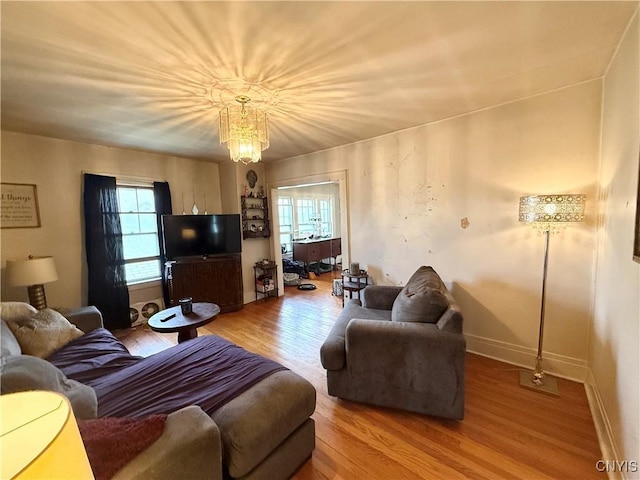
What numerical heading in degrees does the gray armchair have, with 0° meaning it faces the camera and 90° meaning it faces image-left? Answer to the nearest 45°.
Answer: approximately 90°

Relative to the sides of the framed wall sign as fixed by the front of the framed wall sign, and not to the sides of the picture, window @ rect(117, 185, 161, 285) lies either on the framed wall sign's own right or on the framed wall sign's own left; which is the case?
on the framed wall sign's own left

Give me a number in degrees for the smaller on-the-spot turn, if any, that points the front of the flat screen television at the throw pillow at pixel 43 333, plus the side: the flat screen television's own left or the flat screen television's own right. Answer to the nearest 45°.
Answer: approximately 45° to the flat screen television's own right

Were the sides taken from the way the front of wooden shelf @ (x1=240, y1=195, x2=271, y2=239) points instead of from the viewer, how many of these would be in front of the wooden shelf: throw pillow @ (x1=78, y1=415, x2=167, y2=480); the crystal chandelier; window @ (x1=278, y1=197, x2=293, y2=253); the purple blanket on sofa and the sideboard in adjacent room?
3

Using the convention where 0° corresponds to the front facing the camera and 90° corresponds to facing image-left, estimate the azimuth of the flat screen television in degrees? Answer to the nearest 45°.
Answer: approximately 0°

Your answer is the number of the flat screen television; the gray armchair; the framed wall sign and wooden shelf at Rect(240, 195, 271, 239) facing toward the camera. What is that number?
3

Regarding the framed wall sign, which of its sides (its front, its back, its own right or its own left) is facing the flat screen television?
left
